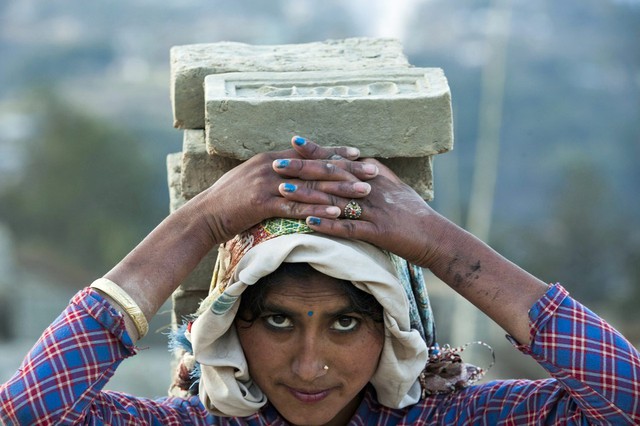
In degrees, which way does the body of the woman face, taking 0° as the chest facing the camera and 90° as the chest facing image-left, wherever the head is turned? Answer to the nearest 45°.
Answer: approximately 0°

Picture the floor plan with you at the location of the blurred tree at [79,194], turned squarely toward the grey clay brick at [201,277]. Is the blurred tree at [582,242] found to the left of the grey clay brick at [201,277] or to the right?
left

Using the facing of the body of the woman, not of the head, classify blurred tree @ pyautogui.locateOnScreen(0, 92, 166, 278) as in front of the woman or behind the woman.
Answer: behind

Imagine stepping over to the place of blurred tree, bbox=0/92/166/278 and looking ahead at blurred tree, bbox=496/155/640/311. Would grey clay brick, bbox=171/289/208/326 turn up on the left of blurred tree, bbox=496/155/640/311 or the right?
right

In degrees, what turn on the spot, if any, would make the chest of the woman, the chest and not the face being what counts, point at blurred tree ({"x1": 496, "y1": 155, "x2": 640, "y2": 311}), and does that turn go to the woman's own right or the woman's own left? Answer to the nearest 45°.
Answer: approximately 180°
